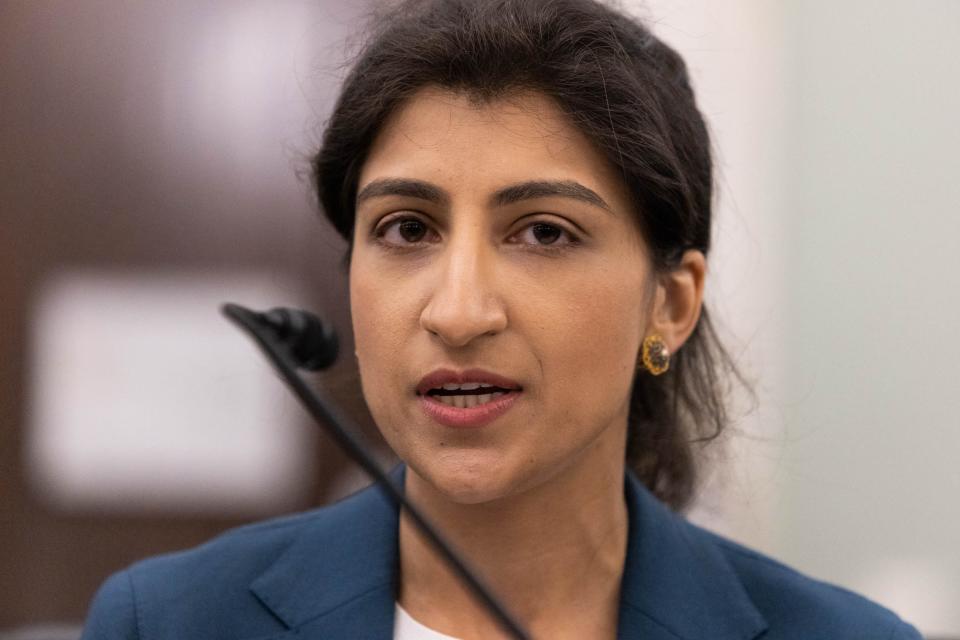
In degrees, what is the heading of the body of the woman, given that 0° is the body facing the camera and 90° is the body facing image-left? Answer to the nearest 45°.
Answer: approximately 0°
